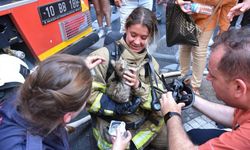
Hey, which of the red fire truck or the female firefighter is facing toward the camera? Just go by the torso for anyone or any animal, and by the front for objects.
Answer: the female firefighter

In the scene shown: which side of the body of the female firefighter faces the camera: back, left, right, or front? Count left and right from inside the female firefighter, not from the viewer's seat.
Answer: front

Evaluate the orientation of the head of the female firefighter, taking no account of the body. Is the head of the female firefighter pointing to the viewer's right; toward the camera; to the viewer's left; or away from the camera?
toward the camera

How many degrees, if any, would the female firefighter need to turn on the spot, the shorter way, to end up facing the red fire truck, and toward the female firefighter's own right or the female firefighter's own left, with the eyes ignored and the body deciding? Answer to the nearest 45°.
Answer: approximately 135° to the female firefighter's own right

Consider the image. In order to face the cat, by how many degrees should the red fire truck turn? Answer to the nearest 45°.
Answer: approximately 180°
